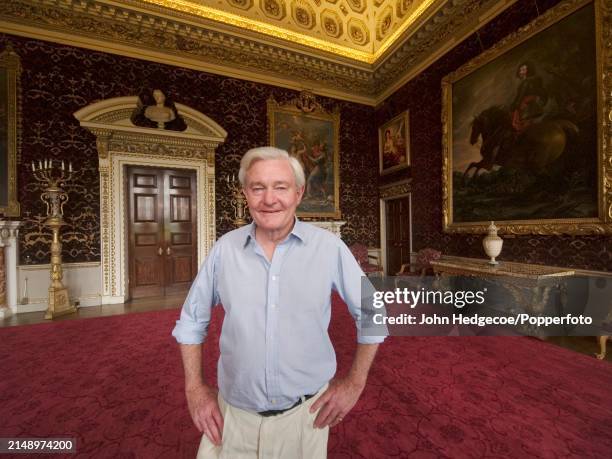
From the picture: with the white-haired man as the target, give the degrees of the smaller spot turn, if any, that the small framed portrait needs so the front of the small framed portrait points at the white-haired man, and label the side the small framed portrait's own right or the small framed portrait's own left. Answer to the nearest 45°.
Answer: approximately 45° to the small framed portrait's own left

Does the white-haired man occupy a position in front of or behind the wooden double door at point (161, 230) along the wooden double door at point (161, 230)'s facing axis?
in front

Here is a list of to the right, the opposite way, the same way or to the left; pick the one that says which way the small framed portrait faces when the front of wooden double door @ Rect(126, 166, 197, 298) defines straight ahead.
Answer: to the right

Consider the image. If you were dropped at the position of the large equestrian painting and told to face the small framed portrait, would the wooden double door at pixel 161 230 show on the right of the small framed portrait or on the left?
left

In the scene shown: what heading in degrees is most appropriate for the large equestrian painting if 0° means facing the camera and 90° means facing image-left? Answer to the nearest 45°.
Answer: approximately 45°

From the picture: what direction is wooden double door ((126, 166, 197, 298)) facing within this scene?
toward the camera

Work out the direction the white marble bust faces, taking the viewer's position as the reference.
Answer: facing the viewer

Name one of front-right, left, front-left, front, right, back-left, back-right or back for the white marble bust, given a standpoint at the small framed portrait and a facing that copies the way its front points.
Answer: front

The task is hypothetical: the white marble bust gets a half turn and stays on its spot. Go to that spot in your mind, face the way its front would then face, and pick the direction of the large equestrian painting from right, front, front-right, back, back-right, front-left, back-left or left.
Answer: back-right

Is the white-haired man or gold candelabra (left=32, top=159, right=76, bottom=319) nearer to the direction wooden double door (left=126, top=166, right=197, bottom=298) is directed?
the white-haired man

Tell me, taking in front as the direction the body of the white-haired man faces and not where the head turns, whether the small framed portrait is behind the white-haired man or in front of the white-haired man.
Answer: behind

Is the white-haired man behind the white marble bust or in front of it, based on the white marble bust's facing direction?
in front

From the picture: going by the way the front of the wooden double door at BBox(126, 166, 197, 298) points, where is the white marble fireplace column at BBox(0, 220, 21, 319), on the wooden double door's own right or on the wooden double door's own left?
on the wooden double door's own right

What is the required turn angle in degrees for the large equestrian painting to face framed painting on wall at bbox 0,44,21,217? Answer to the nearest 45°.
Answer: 0° — it already faces it

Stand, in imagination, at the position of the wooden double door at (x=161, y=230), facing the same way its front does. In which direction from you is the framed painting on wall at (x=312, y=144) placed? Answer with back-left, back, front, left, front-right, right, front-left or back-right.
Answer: left

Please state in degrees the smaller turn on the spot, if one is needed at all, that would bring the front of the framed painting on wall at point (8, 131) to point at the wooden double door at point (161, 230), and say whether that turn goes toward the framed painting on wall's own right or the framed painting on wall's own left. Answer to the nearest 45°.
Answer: approximately 90° to the framed painting on wall's own left

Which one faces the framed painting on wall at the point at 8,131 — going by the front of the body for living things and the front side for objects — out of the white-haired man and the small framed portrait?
the small framed portrait
